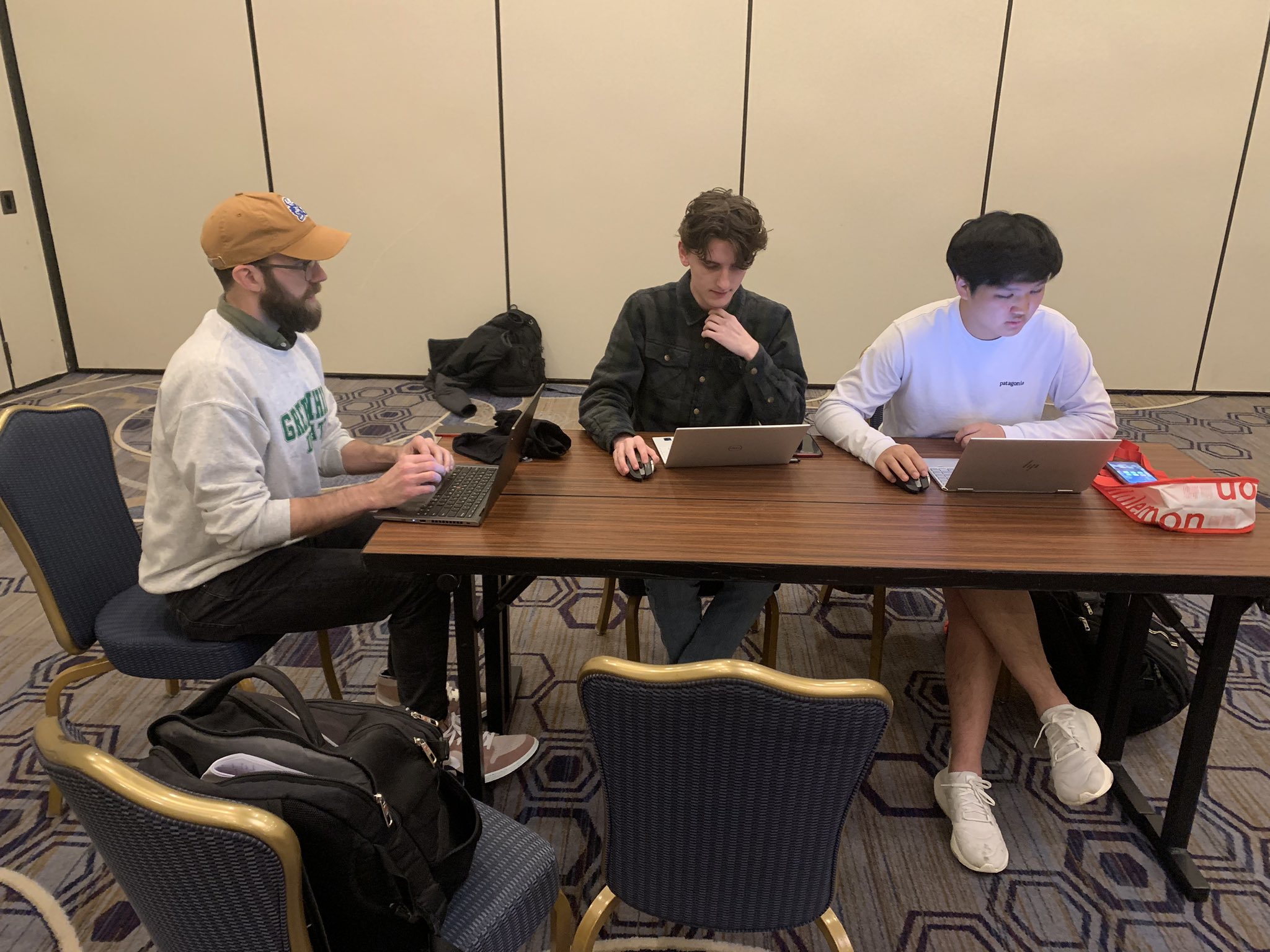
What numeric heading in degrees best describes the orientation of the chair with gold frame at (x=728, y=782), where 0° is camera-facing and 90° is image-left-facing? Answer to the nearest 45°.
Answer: approximately 180°

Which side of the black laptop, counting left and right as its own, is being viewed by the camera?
left

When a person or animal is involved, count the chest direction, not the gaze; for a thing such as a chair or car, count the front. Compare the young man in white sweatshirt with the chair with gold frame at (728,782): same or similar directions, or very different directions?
very different directions

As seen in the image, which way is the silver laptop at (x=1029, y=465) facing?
away from the camera

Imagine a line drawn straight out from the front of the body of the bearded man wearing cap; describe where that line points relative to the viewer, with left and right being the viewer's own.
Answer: facing to the right of the viewer

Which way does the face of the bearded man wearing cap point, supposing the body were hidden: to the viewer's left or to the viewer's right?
to the viewer's right

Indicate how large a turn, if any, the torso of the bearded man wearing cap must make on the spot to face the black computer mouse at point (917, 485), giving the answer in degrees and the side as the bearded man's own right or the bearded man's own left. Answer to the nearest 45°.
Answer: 0° — they already face it

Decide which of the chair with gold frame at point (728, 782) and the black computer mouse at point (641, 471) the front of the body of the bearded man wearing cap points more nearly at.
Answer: the black computer mouse
